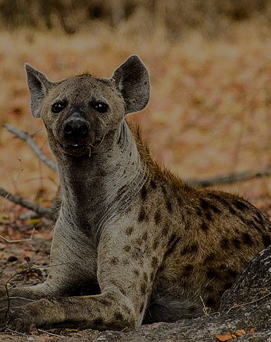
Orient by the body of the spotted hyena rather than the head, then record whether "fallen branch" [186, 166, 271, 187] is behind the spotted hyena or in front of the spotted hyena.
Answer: behind

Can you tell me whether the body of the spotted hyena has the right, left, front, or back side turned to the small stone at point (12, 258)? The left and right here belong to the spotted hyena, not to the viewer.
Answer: right

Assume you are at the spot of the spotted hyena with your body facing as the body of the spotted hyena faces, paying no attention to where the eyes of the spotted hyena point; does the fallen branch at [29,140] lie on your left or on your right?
on your right

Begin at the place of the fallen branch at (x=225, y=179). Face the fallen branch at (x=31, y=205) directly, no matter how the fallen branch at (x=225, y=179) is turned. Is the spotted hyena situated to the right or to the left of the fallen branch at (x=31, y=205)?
left

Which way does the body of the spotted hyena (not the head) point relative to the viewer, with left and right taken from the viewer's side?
facing the viewer and to the left of the viewer

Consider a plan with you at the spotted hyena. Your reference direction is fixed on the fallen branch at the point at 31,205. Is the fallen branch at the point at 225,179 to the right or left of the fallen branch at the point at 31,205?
right
